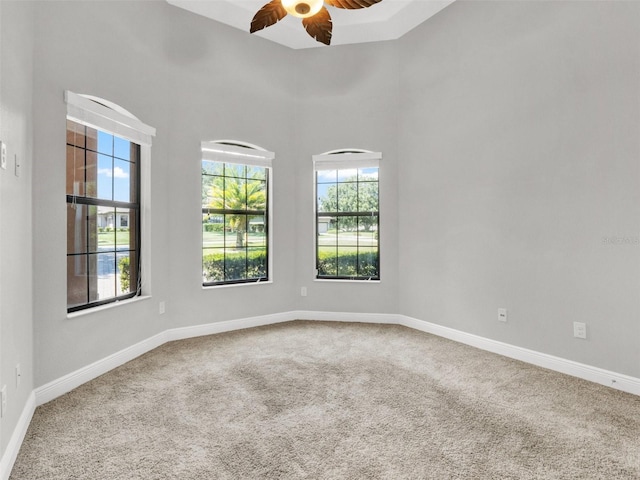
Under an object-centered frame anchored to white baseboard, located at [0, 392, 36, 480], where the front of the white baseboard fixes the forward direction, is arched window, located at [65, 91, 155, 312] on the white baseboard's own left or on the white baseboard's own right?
on the white baseboard's own left

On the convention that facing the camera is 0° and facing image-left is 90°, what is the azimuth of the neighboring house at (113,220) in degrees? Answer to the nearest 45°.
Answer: approximately 0°

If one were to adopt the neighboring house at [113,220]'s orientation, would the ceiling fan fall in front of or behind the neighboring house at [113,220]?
in front

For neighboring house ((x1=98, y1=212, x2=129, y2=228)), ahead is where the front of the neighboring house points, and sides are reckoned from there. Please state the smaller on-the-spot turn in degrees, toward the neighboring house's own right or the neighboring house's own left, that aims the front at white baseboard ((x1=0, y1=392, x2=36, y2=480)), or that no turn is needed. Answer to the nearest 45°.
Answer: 0° — it already faces it

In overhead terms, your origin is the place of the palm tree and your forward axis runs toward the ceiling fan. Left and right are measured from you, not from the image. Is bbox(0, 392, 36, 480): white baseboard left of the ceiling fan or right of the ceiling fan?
right

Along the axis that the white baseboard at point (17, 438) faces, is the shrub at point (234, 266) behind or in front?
in front

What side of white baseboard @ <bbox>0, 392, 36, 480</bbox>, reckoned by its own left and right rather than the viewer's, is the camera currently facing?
right

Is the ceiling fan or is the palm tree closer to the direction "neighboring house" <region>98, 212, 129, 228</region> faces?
the ceiling fan

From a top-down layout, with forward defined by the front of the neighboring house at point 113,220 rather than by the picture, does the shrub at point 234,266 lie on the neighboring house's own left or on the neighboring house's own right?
on the neighboring house's own left

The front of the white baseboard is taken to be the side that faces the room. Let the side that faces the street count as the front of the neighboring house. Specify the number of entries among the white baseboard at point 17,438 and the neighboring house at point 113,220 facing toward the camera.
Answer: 1
